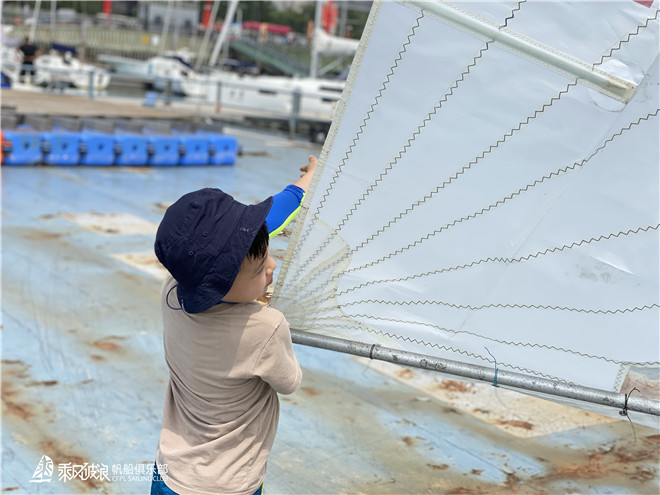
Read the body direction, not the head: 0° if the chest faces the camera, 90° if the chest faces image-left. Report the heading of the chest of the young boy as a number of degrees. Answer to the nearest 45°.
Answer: approximately 225°

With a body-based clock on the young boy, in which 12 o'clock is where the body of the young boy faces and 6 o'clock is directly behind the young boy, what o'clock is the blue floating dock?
The blue floating dock is roughly at 10 o'clock from the young boy.

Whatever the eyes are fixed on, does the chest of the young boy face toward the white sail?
yes

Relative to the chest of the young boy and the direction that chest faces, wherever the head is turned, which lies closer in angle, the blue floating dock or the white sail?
the white sail
